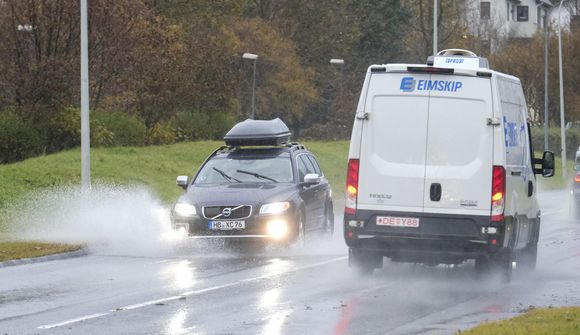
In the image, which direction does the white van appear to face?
away from the camera

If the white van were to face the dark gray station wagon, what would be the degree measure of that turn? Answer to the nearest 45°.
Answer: approximately 45° to its left
